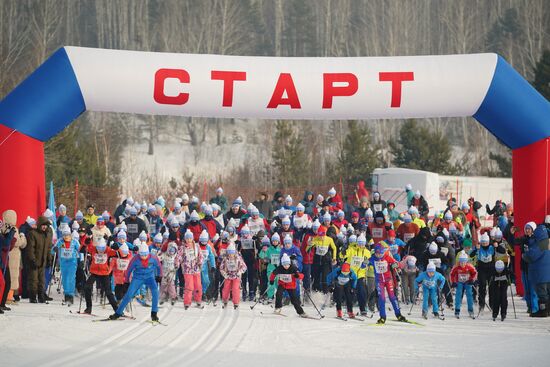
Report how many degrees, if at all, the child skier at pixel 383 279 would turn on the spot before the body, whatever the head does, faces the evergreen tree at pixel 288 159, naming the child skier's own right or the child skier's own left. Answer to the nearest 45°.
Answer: approximately 180°

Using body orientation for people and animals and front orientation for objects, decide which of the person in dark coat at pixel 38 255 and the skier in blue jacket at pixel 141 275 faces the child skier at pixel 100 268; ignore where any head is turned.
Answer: the person in dark coat

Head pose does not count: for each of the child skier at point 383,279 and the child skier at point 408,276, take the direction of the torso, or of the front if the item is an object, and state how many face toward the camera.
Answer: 2

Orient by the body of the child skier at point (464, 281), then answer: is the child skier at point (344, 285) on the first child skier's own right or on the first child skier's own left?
on the first child skier's own right

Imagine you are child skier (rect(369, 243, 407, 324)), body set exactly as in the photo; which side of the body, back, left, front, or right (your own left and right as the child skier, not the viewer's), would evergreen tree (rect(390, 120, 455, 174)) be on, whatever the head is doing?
back

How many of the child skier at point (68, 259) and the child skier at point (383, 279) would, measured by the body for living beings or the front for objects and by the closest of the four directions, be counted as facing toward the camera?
2

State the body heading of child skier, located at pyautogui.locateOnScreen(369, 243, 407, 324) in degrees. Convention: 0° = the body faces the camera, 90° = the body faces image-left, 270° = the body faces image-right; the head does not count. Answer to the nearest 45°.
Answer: approximately 0°
